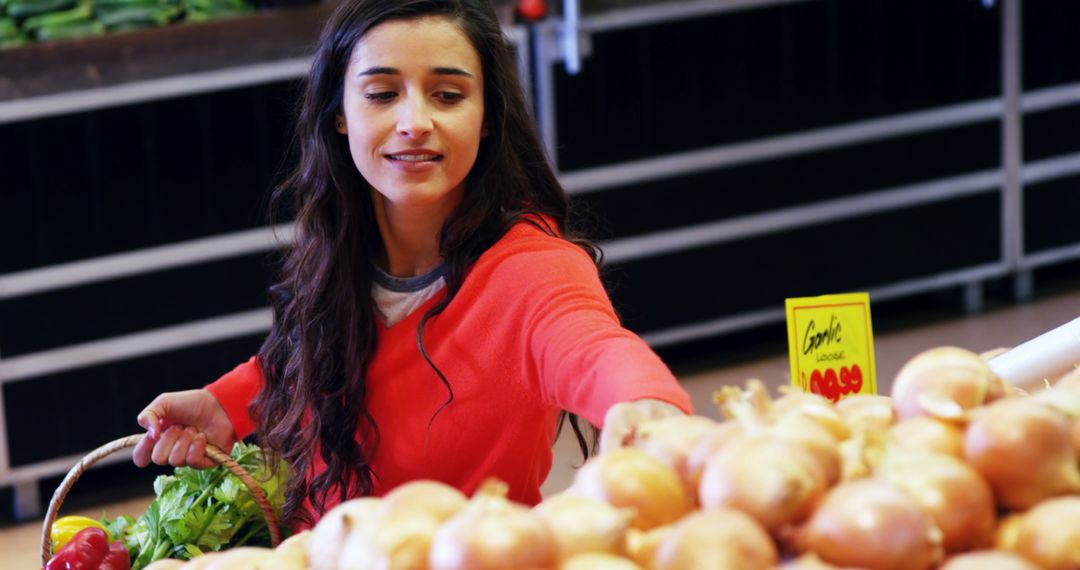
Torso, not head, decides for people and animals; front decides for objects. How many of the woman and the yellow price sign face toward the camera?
2

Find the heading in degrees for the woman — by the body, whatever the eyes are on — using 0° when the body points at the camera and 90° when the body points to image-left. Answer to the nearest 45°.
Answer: approximately 0°

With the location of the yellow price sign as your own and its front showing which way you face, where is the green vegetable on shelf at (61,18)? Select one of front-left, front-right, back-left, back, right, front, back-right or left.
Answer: back-right

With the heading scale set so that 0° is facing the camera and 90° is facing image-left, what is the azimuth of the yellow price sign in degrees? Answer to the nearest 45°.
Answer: approximately 0°

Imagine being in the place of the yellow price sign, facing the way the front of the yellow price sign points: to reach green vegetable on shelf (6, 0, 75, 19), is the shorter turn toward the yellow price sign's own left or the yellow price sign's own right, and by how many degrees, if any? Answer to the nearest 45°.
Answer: approximately 135° to the yellow price sign's own right

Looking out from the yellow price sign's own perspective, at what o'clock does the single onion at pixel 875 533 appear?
The single onion is roughly at 12 o'clock from the yellow price sign.

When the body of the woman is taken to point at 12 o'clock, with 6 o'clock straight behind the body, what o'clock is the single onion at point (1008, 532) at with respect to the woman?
The single onion is roughly at 11 o'clock from the woman.
